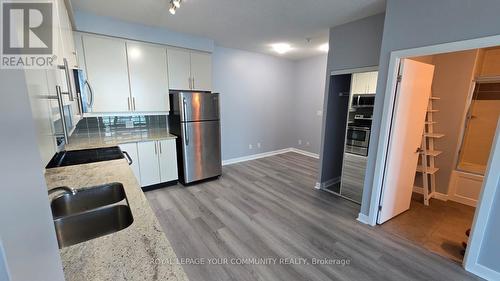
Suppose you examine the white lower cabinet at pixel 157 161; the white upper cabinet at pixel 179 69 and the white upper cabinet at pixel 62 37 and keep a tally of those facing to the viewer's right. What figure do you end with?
1

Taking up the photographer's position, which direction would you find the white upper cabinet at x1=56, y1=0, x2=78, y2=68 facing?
facing to the right of the viewer

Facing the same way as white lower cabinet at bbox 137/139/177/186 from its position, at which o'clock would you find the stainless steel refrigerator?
The stainless steel refrigerator is roughly at 9 o'clock from the white lower cabinet.

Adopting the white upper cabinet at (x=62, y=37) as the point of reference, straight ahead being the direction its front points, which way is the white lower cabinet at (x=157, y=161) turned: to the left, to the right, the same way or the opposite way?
to the right

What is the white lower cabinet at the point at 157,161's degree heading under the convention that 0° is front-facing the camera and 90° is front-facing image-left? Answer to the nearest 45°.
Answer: approximately 0°

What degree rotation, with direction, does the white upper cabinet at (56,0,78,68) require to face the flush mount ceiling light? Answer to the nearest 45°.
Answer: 0° — it already faces it

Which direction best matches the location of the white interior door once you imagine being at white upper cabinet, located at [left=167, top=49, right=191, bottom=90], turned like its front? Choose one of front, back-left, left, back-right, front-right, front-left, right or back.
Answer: front-left

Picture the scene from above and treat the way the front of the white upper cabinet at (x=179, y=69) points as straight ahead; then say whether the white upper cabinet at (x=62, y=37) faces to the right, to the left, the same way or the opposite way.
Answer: to the left

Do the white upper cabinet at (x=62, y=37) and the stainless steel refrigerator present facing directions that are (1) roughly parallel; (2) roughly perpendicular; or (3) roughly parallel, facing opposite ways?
roughly perpendicular
